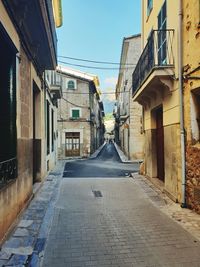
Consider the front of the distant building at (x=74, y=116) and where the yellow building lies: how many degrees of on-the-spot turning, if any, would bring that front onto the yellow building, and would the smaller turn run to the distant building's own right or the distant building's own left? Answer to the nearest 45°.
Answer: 0° — it already faces it

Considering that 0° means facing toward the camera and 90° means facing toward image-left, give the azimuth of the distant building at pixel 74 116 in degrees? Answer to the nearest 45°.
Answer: approximately 0°

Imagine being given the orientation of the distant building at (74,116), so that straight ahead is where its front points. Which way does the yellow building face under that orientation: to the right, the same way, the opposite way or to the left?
to the right

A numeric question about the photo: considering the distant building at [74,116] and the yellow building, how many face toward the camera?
1

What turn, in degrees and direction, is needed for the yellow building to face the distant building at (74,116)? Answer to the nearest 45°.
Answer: approximately 45° to its right

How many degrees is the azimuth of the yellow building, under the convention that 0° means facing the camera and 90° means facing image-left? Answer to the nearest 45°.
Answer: approximately 90°
